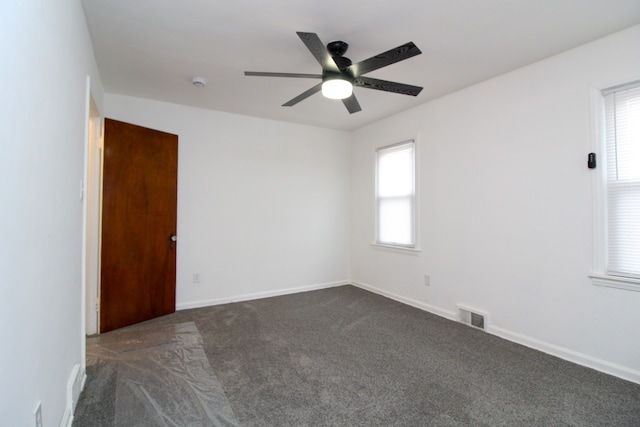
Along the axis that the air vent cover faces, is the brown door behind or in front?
in front

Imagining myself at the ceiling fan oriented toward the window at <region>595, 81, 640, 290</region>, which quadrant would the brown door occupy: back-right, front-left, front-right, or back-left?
back-left

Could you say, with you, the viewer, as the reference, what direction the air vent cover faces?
facing the viewer and to the left of the viewer

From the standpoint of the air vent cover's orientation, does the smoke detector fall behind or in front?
in front
